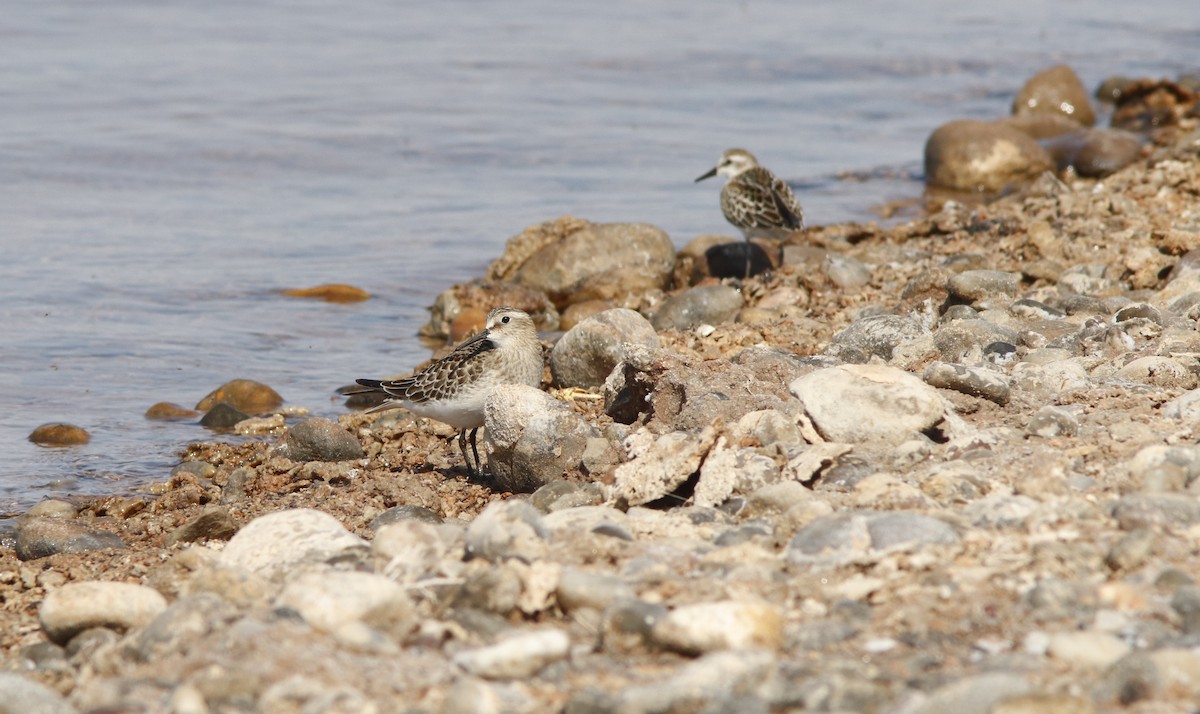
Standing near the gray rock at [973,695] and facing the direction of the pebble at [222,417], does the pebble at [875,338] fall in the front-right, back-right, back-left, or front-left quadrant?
front-right

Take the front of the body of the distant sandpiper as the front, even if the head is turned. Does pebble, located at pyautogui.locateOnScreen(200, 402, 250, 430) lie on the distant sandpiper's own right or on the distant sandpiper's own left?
on the distant sandpiper's own left

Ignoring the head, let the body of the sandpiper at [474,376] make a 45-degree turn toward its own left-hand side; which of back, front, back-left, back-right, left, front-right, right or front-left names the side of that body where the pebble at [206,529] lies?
back

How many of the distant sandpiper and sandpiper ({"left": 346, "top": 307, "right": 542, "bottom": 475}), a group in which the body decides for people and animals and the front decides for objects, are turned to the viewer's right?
1

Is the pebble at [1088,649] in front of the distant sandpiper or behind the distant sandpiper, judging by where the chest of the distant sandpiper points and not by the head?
behind

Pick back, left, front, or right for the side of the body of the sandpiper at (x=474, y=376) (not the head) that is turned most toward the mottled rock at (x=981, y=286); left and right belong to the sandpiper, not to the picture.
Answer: front

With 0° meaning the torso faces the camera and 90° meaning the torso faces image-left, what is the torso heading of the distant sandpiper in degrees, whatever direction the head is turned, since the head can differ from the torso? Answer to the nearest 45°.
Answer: approximately 135°

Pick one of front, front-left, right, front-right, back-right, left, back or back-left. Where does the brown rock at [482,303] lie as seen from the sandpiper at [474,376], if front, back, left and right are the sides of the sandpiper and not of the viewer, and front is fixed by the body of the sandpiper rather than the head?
left

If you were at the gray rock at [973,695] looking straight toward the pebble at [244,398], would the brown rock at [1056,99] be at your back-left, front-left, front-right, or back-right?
front-right

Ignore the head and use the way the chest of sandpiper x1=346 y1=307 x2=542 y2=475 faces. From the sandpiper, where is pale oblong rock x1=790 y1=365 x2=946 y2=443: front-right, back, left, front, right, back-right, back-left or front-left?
front-right

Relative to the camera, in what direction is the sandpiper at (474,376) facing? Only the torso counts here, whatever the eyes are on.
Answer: to the viewer's right

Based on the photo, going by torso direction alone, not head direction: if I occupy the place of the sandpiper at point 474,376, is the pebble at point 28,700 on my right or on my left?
on my right

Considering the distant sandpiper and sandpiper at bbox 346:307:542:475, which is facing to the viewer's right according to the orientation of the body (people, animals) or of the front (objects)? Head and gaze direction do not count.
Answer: the sandpiper

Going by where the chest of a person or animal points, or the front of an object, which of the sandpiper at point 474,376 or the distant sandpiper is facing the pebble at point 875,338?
the sandpiper

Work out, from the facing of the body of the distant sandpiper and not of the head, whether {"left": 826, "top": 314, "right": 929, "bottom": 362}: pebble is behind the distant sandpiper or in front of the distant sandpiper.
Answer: behind

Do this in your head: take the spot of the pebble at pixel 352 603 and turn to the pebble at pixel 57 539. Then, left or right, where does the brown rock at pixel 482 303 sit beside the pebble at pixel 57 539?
right

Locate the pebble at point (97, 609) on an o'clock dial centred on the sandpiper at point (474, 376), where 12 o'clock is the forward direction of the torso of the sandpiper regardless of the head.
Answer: The pebble is roughly at 4 o'clock from the sandpiper.

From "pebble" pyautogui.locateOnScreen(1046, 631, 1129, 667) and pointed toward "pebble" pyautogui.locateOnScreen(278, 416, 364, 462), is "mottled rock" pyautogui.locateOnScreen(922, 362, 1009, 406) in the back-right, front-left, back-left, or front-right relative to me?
front-right
